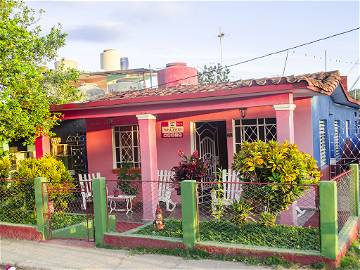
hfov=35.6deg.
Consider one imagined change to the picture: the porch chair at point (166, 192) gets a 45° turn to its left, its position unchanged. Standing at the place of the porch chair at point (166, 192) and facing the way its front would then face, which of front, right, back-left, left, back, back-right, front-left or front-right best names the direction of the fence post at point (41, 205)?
back-right

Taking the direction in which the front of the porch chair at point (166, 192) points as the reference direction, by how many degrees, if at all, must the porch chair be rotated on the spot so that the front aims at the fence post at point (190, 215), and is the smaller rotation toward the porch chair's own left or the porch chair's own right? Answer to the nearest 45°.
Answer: approximately 45° to the porch chair's own right

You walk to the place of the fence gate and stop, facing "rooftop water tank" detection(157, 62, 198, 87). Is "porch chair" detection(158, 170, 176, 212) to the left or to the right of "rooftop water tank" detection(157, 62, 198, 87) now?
right

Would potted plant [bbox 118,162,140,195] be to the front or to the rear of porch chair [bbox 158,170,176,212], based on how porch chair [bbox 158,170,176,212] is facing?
to the rear

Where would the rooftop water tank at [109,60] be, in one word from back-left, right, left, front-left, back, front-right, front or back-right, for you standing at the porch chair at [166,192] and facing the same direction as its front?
back-left

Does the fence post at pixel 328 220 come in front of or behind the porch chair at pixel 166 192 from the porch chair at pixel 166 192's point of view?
in front

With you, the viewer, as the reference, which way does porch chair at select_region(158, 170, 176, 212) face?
facing the viewer and to the right of the viewer

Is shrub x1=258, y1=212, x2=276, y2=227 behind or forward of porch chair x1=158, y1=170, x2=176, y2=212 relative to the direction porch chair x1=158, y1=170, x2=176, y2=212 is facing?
forward
